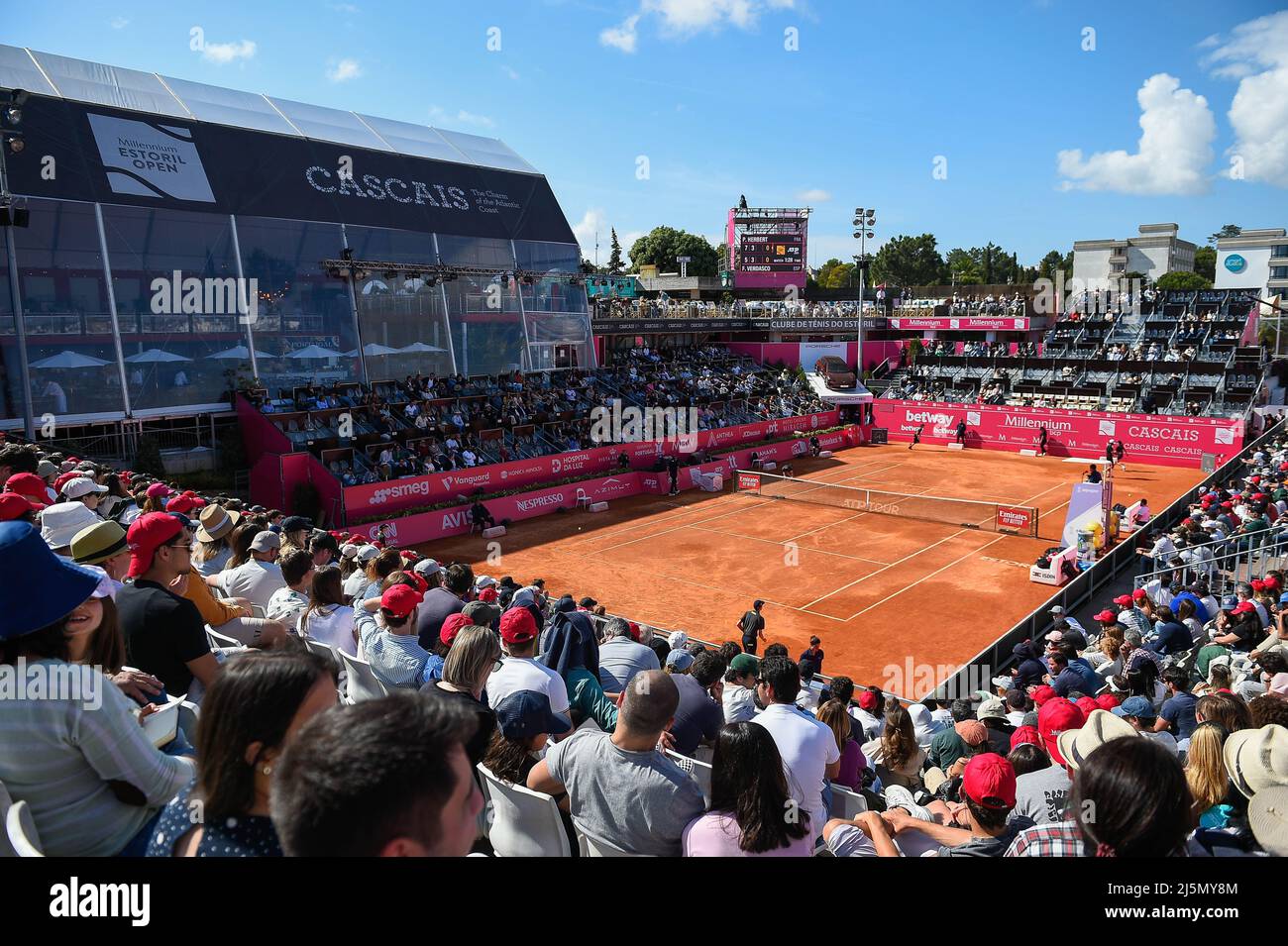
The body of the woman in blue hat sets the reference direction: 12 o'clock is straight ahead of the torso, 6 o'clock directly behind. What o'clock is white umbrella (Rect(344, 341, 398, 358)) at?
The white umbrella is roughly at 11 o'clock from the woman in blue hat.

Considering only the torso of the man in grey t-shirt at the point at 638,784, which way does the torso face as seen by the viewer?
away from the camera

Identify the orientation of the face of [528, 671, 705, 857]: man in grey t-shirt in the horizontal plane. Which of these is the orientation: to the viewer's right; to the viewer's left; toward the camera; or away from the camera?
away from the camera

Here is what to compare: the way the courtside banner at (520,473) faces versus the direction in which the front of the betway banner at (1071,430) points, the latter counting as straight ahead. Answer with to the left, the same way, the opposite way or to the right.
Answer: to the left

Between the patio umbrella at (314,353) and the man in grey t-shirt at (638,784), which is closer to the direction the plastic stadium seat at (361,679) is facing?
the patio umbrella

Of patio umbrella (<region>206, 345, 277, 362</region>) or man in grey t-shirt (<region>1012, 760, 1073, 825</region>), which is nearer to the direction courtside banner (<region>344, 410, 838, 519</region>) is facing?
the man in grey t-shirt

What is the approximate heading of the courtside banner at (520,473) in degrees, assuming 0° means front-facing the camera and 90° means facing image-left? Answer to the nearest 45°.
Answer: approximately 315°

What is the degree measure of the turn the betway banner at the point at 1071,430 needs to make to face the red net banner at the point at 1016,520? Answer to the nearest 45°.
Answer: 0° — it already faces it

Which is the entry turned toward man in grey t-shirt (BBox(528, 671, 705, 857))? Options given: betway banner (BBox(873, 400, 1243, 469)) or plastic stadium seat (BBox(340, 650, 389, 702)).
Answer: the betway banner

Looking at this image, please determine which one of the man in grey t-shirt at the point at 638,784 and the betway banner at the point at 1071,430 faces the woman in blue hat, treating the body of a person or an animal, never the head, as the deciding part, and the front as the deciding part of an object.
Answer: the betway banner

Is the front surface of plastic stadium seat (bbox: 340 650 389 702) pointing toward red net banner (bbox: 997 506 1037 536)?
yes

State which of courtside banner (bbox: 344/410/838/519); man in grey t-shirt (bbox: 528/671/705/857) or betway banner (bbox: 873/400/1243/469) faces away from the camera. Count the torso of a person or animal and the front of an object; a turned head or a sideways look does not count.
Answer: the man in grey t-shirt
